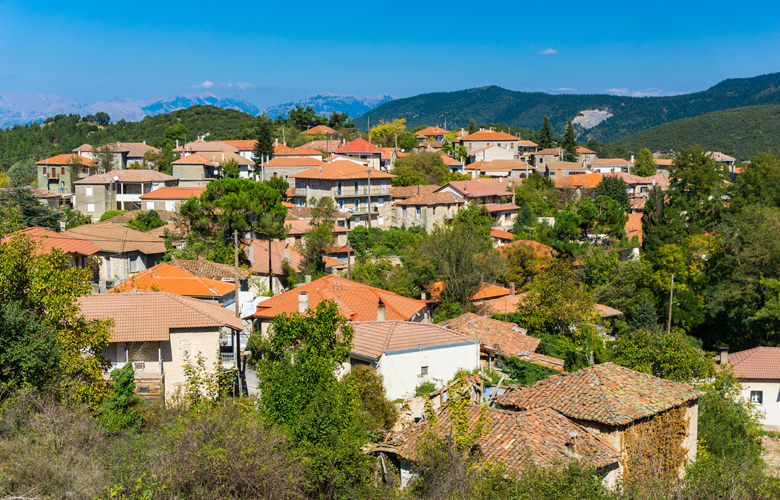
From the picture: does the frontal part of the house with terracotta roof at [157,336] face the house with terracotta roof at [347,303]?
no

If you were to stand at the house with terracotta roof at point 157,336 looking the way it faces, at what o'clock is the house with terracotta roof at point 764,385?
the house with terracotta roof at point 764,385 is roughly at 9 o'clock from the house with terracotta roof at point 157,336.

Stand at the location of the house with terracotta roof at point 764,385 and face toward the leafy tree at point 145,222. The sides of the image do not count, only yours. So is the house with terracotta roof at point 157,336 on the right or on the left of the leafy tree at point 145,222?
left

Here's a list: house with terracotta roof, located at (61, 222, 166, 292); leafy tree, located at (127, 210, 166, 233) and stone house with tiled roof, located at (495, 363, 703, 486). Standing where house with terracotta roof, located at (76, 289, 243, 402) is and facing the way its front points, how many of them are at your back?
2

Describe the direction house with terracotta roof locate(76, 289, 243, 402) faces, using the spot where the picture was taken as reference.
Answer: facing the viewer

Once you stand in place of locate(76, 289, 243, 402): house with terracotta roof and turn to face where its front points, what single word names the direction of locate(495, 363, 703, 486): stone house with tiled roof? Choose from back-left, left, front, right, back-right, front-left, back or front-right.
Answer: front-left

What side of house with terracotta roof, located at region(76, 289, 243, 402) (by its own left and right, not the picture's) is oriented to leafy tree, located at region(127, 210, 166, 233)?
back

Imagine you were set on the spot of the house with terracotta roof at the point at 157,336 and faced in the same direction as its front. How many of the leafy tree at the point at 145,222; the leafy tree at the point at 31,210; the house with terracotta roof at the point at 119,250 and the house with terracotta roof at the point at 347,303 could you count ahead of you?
0

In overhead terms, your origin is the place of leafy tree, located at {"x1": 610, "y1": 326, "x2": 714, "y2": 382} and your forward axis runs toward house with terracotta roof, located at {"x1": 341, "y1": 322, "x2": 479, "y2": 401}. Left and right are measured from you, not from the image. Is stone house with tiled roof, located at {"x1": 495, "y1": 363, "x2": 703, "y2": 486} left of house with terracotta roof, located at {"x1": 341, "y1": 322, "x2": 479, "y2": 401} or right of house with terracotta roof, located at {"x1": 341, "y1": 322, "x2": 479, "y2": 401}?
left

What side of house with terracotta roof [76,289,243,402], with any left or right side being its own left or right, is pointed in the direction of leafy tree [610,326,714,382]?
left

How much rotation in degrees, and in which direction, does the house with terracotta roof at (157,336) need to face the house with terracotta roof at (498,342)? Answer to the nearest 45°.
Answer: approximately 90° to its left

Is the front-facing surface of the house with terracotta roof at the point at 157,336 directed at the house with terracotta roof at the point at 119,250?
no

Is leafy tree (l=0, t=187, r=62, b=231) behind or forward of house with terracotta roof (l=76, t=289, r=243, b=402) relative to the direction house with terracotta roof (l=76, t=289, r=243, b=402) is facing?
behind

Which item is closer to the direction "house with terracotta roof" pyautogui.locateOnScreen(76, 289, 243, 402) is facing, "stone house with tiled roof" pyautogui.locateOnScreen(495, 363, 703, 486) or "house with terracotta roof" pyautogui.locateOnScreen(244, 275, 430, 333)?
the stone house with tiled roof

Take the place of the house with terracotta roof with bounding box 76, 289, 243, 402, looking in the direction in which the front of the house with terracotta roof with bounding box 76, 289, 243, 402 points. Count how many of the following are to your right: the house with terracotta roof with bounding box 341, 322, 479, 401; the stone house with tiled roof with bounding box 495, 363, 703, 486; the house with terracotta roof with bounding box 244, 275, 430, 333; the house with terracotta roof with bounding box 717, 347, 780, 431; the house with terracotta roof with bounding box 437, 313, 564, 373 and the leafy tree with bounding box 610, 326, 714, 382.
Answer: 0

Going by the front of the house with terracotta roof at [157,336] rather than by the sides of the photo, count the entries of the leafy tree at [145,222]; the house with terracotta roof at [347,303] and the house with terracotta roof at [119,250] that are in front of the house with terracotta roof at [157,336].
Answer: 0

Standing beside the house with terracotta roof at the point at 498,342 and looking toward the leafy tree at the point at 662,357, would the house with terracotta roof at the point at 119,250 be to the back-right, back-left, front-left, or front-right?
back-left
